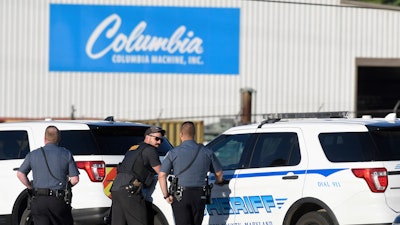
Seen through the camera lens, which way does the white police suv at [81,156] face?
facing away from the viewer and to the left of the viewer

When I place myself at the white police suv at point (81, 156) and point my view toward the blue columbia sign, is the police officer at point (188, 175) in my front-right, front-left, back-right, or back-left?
back-right

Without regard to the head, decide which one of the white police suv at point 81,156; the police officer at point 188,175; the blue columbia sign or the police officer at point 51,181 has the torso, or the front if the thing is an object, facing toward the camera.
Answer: the blue columbia sign

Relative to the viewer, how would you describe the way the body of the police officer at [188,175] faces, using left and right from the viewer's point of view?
facing away from the viewer

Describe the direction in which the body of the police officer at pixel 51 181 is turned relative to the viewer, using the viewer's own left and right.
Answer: facing away from the viewer

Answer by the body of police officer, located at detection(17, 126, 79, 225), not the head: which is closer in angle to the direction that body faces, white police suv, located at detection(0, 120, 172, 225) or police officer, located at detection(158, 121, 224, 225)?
the white police suv

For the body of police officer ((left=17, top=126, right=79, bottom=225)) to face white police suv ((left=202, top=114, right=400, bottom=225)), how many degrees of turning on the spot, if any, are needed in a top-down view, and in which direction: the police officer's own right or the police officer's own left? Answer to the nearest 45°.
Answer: approximately 90° to the police officer's own right

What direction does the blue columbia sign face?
toward the camera

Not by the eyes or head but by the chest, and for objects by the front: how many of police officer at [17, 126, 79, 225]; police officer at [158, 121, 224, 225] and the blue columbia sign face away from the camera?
2
